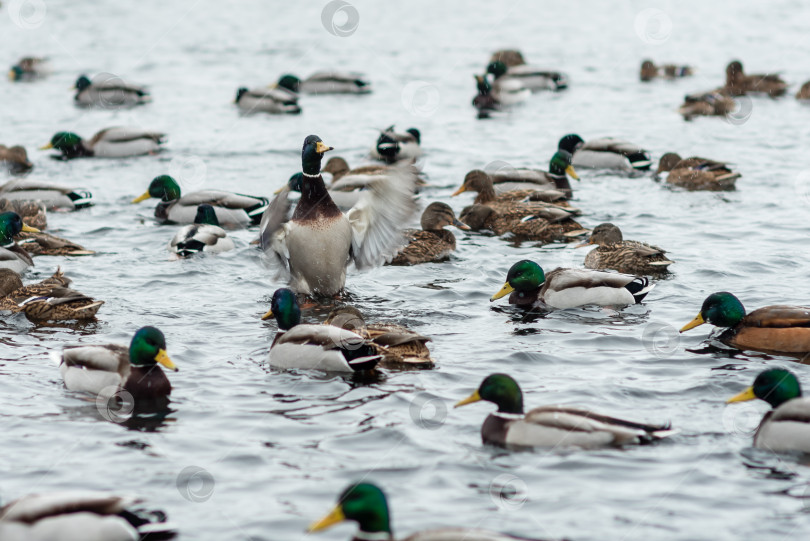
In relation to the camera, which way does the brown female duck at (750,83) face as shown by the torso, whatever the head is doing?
to the viewer's left

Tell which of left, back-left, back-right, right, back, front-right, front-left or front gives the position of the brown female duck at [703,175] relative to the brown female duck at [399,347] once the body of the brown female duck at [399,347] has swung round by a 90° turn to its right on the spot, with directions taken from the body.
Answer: front-right

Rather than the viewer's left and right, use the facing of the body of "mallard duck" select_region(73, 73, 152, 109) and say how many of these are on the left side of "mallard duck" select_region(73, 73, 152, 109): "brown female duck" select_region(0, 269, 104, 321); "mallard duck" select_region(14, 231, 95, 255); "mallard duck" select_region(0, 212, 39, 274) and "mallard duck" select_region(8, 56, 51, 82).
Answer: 3

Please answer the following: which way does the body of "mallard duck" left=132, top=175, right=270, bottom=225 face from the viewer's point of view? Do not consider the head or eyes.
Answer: to the viewer's left

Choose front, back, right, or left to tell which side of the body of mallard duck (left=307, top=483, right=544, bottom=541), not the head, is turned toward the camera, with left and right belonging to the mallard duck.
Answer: left

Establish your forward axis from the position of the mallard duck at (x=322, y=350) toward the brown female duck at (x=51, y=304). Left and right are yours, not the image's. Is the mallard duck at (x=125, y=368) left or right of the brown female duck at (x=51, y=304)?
left

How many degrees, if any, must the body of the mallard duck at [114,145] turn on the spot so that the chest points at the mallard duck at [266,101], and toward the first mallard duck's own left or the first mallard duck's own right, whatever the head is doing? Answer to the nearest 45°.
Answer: approximately 135° to the first mallard duck's own right

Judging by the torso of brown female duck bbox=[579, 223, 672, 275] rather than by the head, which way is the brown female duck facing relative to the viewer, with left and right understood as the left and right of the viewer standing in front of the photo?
facing to the left of the viewer

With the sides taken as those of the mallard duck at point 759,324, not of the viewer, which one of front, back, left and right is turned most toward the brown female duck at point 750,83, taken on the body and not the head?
right

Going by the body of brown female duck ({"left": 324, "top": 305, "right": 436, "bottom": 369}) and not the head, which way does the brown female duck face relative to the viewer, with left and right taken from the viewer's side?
facing to the left of the viewer

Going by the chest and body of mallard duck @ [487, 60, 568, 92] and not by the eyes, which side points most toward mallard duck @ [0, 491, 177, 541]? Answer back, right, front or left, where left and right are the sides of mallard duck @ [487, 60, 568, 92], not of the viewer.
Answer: left

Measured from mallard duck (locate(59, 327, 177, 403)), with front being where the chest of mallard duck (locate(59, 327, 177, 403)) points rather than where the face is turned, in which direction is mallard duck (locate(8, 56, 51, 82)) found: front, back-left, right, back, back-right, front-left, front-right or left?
back-left

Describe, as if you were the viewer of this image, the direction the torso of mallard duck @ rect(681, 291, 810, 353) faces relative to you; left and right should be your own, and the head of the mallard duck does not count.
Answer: facing to the left of the viewer

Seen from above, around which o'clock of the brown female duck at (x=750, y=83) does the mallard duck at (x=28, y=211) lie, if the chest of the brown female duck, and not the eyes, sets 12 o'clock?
The mallard duck is roughly at 10 o'clock from the brown female duck.
